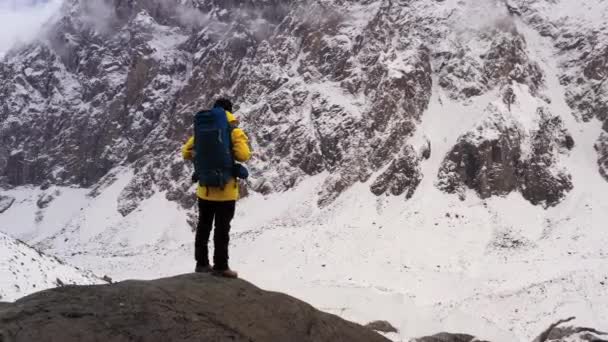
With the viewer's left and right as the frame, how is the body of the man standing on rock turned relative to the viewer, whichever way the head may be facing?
facing away from the viewer and to the right of the viewer
